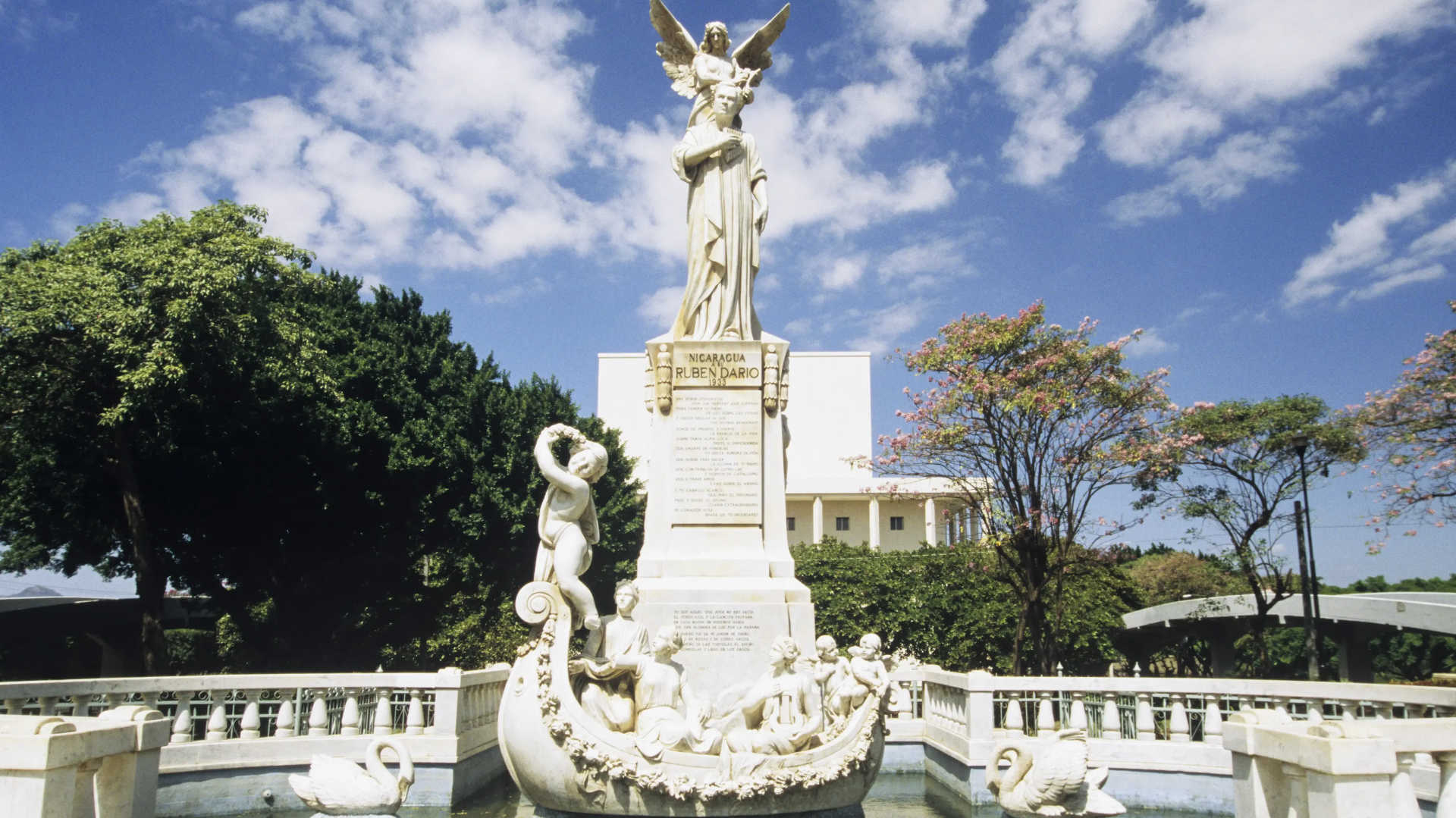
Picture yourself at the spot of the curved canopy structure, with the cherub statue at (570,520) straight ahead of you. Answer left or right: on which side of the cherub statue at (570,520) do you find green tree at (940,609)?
right

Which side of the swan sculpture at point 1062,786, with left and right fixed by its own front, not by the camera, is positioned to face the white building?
right

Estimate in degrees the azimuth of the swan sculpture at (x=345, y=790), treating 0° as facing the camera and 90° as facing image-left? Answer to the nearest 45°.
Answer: approximately 270°

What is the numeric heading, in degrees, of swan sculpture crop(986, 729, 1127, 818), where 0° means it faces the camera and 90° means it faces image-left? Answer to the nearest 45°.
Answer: approximately 90°

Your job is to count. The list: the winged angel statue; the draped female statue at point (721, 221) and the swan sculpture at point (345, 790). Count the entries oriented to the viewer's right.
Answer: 1

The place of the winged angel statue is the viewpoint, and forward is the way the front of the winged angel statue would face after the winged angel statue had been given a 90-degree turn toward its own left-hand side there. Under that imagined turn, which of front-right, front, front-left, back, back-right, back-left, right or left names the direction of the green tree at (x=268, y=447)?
back-left

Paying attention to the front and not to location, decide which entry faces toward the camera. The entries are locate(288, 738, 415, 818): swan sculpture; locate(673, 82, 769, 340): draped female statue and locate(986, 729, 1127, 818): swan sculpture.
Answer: the draped female statue

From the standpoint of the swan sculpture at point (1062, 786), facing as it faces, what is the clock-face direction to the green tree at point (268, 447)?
The green tree is roughly at 1 o'clock from the swan sculpture.

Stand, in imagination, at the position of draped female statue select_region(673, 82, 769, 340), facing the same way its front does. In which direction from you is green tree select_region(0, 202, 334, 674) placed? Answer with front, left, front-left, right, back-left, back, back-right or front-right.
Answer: back-right

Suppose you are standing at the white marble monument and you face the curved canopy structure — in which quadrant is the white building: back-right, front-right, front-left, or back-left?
front-left

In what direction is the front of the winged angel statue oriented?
toward the camera

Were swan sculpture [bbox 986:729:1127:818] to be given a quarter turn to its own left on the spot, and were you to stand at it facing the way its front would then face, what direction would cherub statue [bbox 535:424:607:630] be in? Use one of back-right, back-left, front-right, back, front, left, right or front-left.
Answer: right
